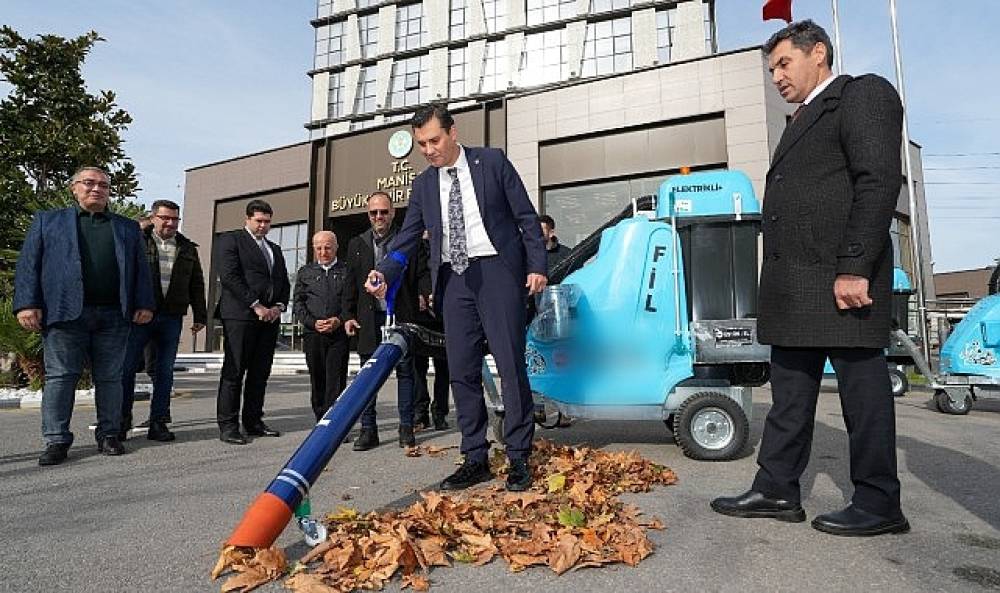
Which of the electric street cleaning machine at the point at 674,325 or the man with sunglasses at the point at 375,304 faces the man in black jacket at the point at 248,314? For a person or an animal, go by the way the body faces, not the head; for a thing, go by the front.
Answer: the electric street cleaning machine

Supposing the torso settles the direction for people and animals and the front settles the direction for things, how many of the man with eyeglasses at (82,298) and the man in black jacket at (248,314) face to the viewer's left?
0

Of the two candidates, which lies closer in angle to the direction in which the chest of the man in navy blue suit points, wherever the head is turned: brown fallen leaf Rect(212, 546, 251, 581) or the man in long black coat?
the brown fallen leaf

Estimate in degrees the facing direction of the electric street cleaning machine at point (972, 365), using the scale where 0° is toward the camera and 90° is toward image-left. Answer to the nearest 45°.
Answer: approximately 90°

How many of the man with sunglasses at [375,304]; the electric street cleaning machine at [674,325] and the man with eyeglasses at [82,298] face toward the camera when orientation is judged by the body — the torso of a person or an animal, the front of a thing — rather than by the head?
2

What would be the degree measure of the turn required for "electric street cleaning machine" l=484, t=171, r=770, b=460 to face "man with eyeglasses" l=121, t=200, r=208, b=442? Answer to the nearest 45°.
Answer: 0° — it already faces them

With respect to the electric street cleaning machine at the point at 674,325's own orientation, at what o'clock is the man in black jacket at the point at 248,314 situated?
The man in black jacket is roughly at 12 o'clock from the electric street cleaning machine.

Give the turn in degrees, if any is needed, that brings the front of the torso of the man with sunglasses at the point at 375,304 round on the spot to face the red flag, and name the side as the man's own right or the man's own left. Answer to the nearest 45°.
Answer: approximately 135° to the man's own left

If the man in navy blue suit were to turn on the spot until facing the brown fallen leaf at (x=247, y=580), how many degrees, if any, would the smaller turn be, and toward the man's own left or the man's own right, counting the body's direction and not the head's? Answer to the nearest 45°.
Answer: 0° — they already face it

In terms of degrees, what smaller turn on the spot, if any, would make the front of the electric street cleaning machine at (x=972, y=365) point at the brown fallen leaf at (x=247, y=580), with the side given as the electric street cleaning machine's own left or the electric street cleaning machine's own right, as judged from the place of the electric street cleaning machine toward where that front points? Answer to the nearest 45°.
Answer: approximately 90° to the electric street cleaning machine's own left

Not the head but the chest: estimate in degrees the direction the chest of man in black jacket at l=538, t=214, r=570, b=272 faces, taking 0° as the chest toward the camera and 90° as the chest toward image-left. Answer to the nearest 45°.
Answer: approximately 45°

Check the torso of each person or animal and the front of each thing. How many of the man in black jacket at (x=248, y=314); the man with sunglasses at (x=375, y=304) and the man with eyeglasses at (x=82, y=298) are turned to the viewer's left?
0

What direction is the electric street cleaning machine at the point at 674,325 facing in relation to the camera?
to the viewer's left

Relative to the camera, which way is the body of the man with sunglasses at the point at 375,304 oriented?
toward the camera

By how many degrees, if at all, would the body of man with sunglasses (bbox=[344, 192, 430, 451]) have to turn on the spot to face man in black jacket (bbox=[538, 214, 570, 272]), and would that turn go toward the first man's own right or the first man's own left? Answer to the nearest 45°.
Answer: approximately 135° to the first man's own left
